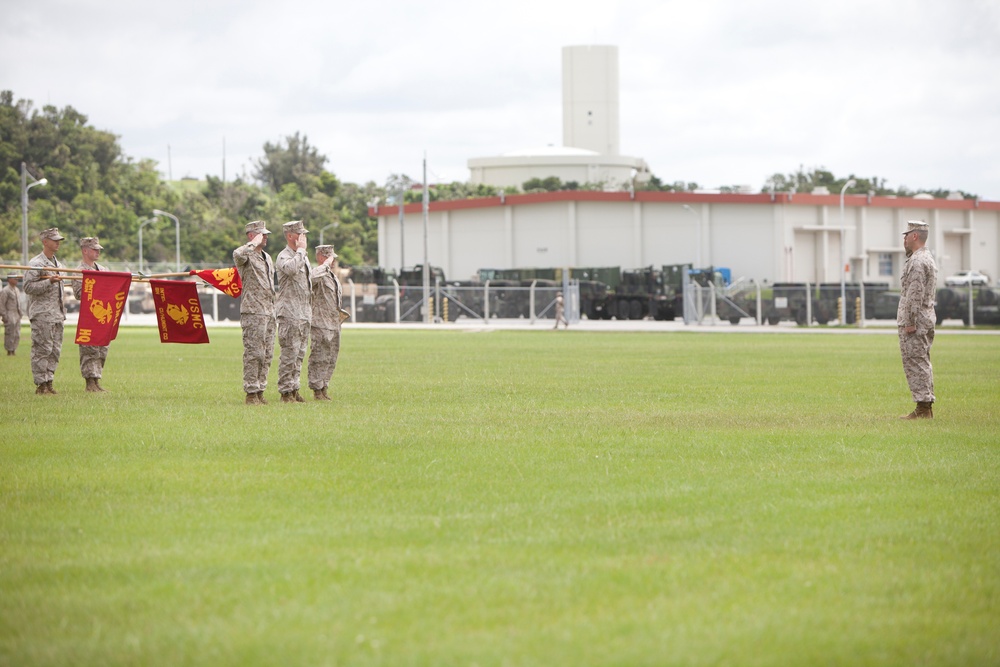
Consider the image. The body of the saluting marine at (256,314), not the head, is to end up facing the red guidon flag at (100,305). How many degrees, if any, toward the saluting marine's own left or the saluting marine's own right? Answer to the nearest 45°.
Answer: approximately 180°

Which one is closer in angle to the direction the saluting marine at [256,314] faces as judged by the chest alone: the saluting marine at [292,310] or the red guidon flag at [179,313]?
the saluting marine

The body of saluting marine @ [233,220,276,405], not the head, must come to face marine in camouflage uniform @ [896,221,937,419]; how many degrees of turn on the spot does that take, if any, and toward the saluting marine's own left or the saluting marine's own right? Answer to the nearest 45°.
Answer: approximately 45° to the saluting marine's own left

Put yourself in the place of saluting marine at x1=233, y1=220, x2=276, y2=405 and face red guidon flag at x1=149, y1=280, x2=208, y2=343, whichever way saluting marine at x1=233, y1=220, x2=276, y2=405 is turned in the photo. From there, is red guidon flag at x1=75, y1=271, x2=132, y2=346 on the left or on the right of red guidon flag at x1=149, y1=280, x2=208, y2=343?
left

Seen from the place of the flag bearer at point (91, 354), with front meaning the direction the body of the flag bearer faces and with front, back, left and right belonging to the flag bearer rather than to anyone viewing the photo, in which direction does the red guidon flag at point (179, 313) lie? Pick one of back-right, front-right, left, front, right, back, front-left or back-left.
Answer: front

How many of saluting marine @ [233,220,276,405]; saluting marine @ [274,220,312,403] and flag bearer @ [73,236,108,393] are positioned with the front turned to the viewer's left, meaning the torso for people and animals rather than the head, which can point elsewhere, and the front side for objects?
0

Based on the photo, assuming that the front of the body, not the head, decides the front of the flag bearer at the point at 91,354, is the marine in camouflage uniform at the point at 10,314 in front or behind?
behind

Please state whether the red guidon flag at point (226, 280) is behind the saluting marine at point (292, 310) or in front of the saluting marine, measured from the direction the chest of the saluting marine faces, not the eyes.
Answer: behind

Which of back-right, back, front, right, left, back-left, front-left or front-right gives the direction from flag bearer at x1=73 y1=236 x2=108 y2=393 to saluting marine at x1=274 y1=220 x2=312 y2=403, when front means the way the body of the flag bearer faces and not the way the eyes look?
front

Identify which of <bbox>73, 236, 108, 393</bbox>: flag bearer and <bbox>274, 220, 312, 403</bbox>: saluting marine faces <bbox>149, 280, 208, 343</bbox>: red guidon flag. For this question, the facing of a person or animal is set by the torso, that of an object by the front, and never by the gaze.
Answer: the flag bearer

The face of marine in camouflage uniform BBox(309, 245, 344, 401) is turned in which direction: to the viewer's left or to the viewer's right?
to the viewer's right

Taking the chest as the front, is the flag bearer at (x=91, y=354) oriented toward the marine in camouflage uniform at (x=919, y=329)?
yes

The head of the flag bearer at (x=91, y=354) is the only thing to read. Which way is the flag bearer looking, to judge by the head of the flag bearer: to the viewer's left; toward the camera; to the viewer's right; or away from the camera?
to the viewer's right

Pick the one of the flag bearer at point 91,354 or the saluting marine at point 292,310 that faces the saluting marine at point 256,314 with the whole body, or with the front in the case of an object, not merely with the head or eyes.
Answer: the flag bearer

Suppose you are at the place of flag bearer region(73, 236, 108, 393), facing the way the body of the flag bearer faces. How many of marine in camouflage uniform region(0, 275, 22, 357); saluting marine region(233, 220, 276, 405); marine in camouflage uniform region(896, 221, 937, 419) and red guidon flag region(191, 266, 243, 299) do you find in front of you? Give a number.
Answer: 3
